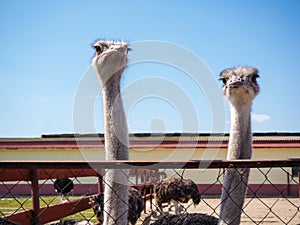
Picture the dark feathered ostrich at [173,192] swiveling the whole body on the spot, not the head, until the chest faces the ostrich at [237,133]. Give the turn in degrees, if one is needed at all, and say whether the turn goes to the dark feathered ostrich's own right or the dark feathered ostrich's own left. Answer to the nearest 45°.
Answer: approximately 90° to the dark feathered ostrich's own left

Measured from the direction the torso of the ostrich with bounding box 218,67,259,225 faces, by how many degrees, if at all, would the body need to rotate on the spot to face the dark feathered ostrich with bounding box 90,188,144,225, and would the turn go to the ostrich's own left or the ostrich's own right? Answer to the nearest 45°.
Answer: approximately 135° to the ostrich's own right

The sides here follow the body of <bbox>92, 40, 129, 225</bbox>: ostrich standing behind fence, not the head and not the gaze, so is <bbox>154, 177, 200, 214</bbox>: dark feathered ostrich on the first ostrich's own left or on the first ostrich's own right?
on the first ostrich's own left

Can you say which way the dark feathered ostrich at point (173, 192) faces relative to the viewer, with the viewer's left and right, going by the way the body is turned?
facing to the left of the viewer

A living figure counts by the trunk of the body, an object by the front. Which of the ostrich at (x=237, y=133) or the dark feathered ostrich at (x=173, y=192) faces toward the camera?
the ostrich

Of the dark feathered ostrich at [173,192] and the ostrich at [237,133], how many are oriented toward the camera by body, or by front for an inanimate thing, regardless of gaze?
1

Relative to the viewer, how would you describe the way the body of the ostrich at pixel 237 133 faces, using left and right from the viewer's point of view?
facing the viewer

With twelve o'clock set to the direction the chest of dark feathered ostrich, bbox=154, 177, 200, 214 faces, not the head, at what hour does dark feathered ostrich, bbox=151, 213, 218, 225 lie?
dark feathered ostrich, bbox=151, 213, 218, 225 is roughly at 9 o'clock from dark feathered ostrich, bbox=154, 177, 200, 214.

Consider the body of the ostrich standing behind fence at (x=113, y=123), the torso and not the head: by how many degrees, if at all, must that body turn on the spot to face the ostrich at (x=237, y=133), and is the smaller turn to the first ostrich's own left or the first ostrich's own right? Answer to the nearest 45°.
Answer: approximately 45° to the first ostrich's own left
